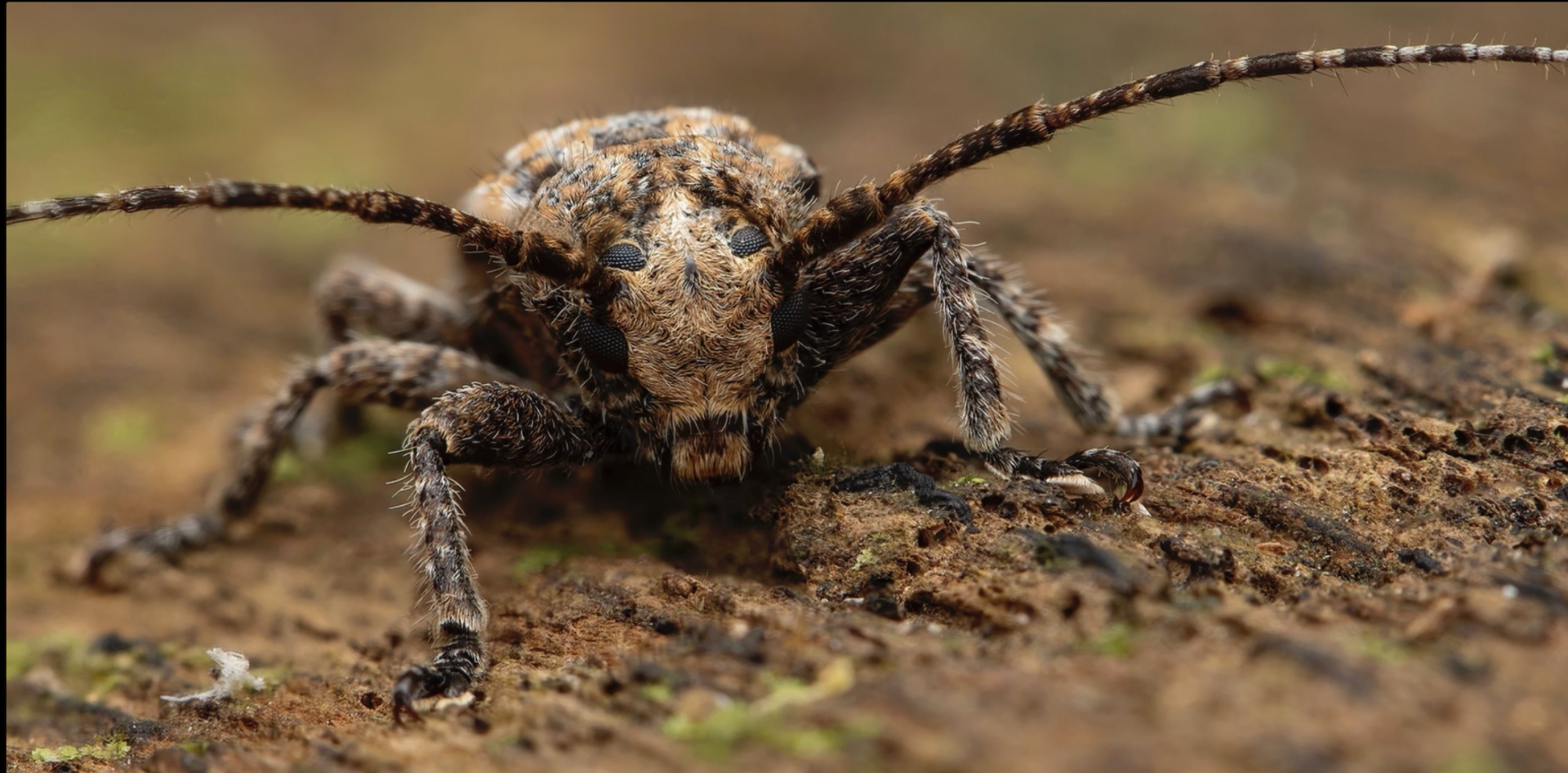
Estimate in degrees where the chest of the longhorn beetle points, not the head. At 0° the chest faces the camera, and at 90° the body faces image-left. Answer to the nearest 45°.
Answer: approximately 0°
